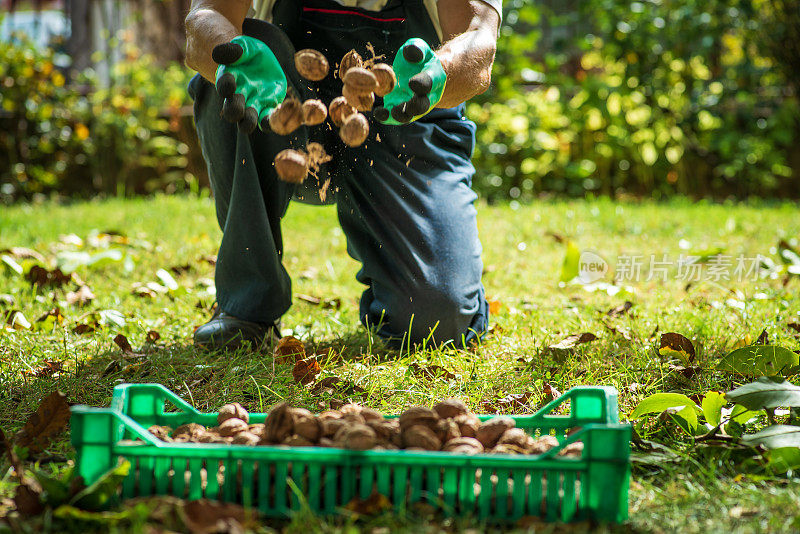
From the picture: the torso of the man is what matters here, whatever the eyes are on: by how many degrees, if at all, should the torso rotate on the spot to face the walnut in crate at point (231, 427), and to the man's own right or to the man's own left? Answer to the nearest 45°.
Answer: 0° — they already face it

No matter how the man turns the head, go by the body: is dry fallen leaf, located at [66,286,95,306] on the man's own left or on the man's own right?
on the man's own right

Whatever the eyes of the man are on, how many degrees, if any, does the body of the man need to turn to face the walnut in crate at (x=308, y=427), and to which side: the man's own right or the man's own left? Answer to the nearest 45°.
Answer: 0° — they already face it

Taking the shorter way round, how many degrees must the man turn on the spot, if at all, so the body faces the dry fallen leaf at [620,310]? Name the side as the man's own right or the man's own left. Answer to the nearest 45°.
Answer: approximately 90° to the man's own left

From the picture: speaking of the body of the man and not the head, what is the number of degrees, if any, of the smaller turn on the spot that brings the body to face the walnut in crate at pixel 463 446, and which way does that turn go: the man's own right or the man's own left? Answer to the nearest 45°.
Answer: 0° — they already face it

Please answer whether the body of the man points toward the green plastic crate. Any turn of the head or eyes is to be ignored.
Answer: yes

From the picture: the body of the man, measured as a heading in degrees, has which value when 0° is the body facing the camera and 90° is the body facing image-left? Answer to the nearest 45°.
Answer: approximately 0°

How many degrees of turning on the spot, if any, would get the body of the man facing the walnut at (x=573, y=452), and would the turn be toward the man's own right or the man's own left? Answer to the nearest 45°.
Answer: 0° — they already face it

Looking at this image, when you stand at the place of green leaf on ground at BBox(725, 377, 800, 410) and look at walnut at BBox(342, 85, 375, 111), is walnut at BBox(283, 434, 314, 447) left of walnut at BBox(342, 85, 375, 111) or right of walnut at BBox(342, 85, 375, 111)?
left
